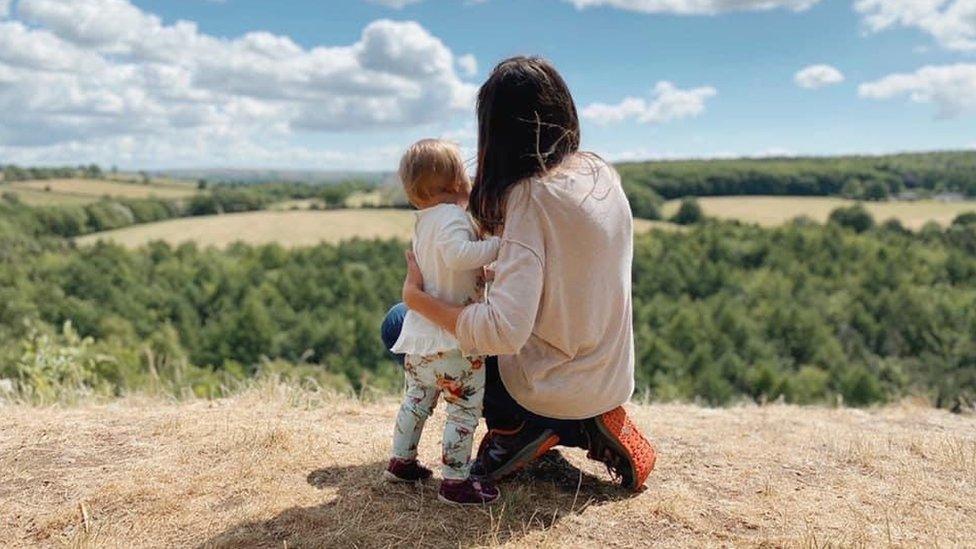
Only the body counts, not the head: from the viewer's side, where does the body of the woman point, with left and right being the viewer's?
facing away from the viewer and to the left of the viewer

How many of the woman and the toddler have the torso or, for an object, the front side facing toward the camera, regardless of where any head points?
0

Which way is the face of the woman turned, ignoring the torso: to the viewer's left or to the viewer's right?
to the viewer's left

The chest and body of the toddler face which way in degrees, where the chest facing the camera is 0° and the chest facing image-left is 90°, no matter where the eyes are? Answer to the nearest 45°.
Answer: approximately 225°
